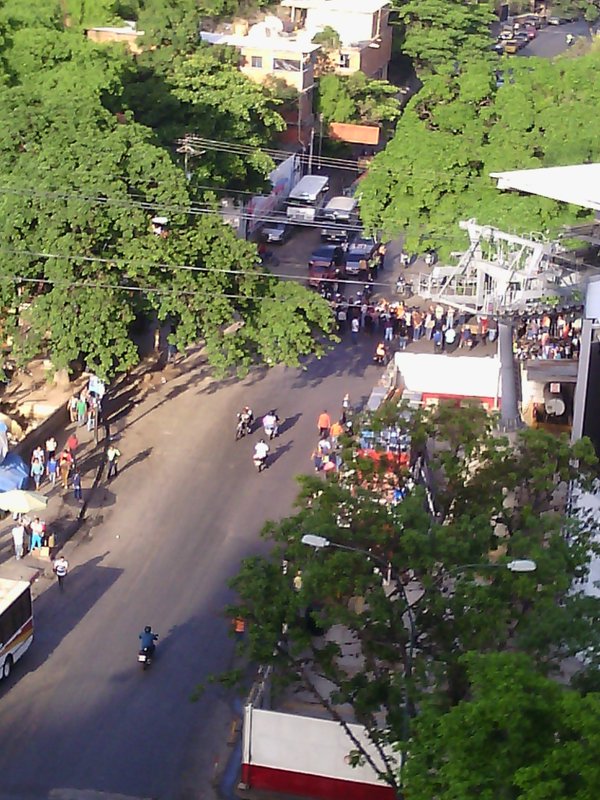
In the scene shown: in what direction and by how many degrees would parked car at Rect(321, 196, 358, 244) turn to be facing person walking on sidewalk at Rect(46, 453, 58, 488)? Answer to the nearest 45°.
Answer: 0° — it already faces them

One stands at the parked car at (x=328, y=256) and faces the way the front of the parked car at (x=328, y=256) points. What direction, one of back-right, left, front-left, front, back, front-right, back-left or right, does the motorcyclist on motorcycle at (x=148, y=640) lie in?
front-left

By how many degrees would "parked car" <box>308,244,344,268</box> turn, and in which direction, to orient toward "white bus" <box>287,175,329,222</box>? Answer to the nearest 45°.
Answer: approximately 135° to its right

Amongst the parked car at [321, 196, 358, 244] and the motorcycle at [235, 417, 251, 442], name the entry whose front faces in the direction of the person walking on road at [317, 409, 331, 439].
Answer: the parked car

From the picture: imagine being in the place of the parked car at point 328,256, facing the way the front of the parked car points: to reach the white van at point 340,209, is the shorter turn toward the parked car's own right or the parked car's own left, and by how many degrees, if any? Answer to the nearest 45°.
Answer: approximately 135° to the parked car's own right

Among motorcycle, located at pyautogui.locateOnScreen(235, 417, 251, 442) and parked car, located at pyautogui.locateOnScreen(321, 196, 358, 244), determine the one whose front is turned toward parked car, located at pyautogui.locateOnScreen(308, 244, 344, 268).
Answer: parked car, located at pyautogui.locateOnScreen(321, 196, 358, 244)

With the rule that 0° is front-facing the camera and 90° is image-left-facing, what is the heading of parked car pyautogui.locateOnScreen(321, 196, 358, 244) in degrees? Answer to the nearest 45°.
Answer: approximately 0°
